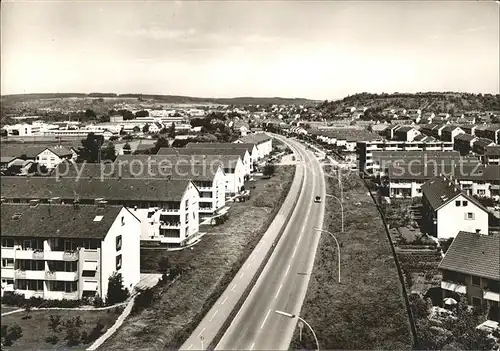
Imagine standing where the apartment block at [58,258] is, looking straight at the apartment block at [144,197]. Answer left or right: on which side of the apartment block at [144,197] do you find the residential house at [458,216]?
right

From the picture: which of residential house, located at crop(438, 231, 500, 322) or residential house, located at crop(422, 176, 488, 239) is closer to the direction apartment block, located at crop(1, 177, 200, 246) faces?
the residential house, located at crop(438, 231, 500, 322)

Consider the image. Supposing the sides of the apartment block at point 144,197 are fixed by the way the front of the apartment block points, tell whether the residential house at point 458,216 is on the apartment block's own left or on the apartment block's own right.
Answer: on the apartment block's own left

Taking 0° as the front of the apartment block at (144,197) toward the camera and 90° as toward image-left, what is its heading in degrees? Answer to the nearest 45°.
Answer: approximately 0°

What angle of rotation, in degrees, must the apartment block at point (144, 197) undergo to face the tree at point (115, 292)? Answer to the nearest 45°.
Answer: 0° — it already faces it

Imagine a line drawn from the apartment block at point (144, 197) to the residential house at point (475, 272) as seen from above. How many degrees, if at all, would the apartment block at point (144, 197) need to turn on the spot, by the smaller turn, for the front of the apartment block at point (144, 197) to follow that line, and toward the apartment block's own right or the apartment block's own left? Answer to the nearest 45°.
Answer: approximately 45° to the apartment block's own left
